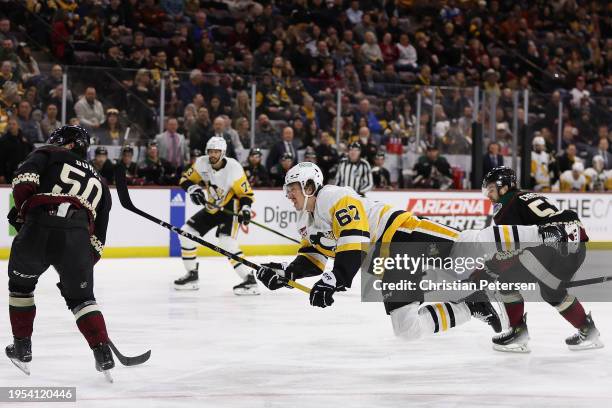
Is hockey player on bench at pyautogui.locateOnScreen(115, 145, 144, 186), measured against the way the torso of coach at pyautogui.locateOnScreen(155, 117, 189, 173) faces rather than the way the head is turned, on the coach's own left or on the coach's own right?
on the coach's own right

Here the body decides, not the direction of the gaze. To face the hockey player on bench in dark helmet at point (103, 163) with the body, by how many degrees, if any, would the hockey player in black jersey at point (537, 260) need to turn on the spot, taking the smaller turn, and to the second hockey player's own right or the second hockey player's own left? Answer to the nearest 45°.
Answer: approximately 45° to the second hockey player's own right

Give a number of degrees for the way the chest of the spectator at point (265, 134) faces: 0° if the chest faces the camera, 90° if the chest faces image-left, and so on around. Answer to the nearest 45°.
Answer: approximately 0°

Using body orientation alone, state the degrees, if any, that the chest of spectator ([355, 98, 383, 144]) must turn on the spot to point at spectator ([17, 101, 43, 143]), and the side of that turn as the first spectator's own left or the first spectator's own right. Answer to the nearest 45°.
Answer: approximately 45° to the first spectator's own right

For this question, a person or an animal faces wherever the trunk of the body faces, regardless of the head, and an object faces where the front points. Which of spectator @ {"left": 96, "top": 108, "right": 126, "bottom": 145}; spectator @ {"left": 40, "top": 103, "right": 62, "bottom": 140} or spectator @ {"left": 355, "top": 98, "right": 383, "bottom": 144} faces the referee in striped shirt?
spectator @ {"left": 355, "top": 98, "right": 383, "bottom": 144}

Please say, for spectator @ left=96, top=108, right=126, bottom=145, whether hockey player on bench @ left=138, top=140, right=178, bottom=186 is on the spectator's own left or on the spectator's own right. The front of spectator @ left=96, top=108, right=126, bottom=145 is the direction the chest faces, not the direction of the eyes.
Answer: on the spectator's own left
